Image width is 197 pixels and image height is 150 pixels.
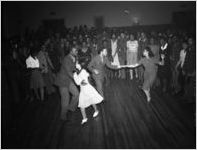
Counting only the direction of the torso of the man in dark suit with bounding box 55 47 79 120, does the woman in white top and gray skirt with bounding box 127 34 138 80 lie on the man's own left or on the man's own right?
on the man's own left

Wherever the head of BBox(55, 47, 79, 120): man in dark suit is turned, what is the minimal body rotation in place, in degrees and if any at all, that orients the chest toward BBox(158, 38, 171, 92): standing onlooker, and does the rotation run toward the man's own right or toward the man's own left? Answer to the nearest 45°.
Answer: approximately 45° to the man's own left

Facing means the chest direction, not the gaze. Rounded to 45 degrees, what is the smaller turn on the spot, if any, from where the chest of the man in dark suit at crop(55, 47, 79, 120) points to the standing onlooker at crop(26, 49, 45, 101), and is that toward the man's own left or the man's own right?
approximately 135° to the man's own left

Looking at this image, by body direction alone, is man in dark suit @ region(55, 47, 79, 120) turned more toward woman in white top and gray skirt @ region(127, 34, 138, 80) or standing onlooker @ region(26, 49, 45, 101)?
the woman in white top and gray skirt

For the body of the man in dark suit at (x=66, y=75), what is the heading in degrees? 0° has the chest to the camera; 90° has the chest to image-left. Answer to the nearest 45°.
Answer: approximately 270°
